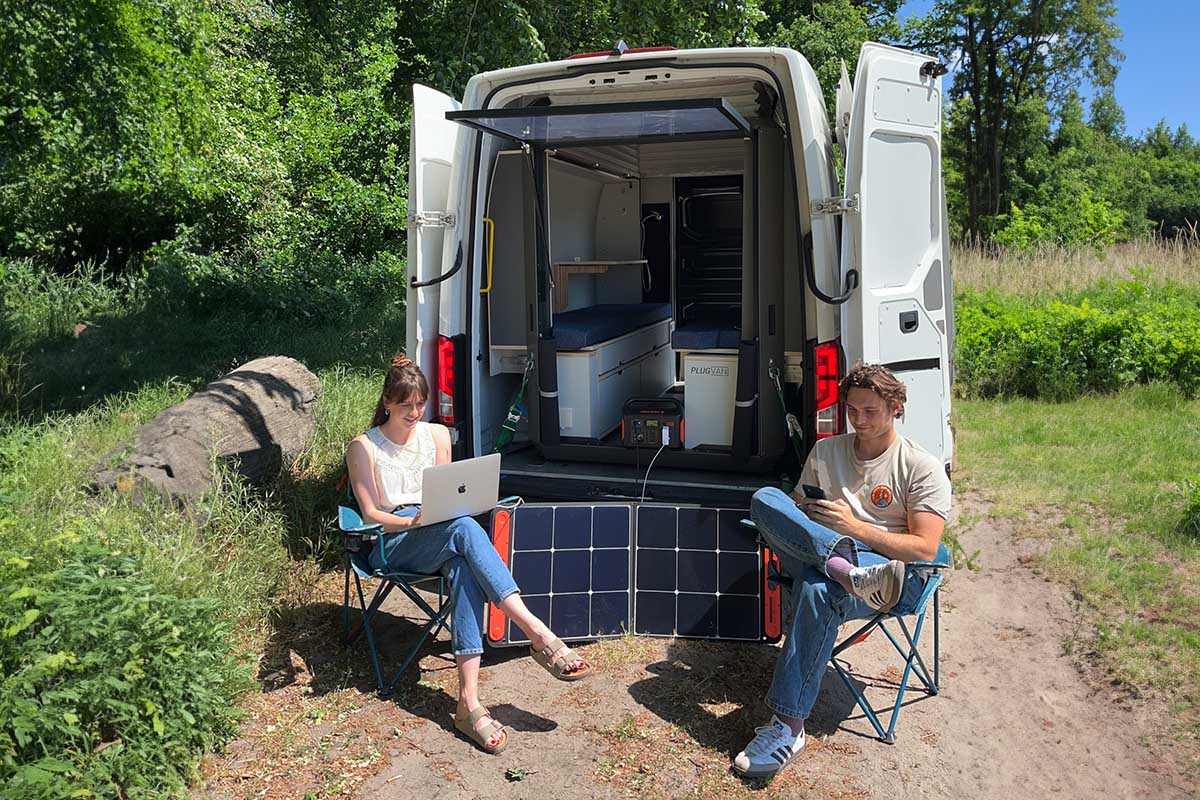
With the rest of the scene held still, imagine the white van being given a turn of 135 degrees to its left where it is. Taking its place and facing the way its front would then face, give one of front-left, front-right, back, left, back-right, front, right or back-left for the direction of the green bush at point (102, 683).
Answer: front

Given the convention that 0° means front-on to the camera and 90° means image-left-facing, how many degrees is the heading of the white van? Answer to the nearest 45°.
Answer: approximately 180°

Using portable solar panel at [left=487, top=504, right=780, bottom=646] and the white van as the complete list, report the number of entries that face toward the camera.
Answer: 1

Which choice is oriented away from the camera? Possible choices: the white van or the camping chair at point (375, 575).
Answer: the white van

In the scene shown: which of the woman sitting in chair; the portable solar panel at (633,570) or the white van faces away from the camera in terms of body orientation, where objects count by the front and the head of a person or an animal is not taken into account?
the white van

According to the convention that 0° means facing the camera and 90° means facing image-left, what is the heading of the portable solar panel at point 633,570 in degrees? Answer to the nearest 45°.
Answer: approximately 0°

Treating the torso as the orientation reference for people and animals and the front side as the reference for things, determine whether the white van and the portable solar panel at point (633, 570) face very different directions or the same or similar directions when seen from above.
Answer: very different directions

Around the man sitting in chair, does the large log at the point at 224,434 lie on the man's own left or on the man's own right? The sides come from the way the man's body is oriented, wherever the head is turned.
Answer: on the man's own right

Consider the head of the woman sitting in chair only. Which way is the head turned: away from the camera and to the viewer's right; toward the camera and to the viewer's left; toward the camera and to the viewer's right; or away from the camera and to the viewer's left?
toward the camera and to the viewer's right
